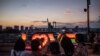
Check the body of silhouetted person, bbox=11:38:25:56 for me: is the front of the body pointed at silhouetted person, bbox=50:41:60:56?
no

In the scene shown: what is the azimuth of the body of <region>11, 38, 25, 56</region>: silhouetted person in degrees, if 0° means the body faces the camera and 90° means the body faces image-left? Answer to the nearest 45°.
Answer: approximately 180°
